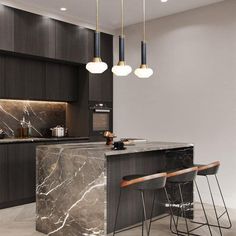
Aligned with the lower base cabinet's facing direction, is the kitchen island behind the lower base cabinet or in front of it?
in front

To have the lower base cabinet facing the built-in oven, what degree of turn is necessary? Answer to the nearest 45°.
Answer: approximately 90° to its left

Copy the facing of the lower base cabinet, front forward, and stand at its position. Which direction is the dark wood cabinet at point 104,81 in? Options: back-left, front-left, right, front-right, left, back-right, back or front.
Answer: left

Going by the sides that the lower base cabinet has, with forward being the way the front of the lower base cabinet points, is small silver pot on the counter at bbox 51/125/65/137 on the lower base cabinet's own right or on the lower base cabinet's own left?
on the lower base cabinet's own left

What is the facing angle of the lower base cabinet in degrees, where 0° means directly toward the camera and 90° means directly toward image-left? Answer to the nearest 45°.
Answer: approximately 315°

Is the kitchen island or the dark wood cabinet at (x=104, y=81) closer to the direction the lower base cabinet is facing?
the kitchen island

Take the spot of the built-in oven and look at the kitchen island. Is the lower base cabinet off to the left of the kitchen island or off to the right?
right
